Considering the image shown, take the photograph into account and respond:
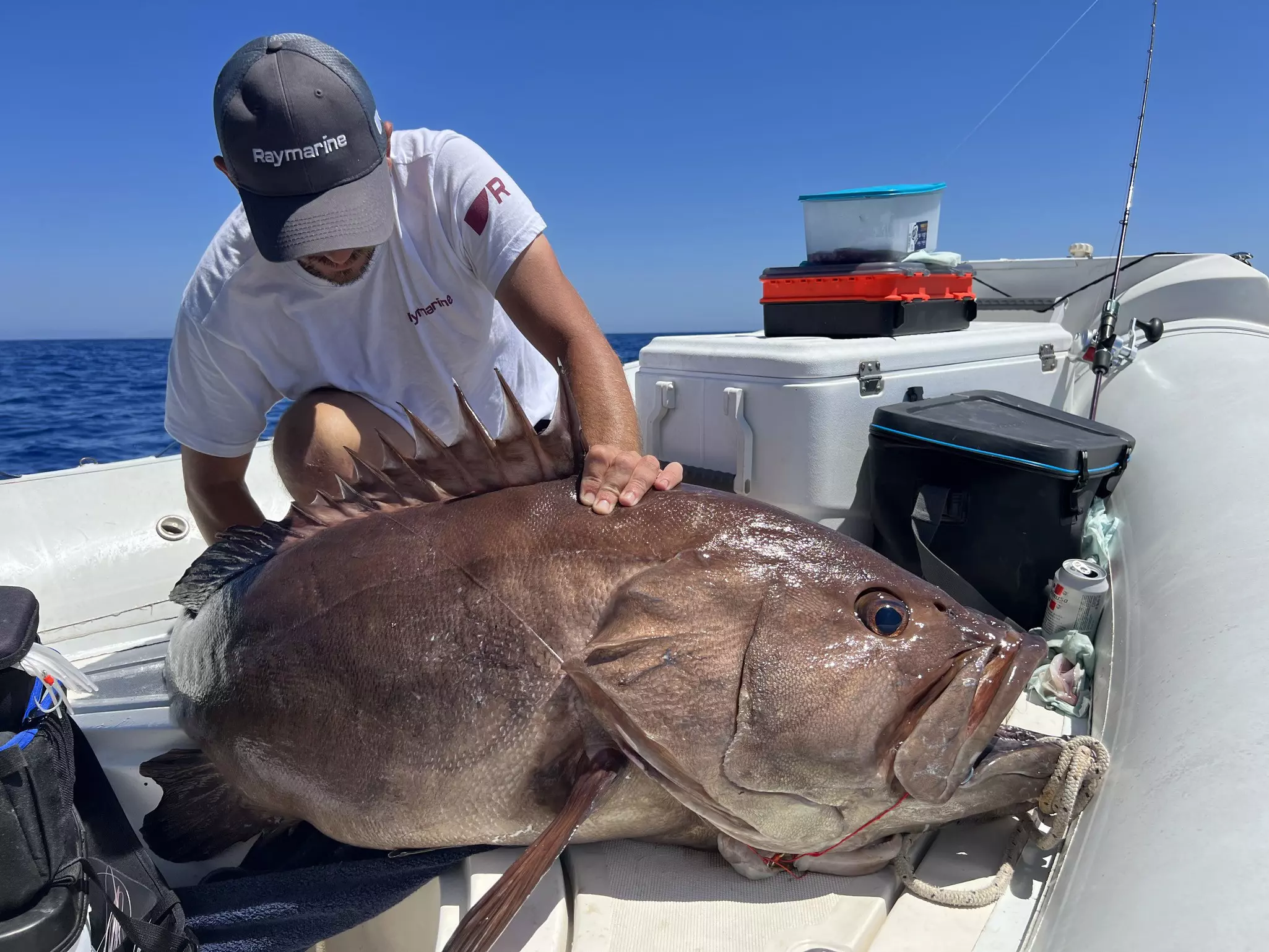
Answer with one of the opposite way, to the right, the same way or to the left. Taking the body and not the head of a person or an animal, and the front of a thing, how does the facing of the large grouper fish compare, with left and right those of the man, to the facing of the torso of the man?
to the left

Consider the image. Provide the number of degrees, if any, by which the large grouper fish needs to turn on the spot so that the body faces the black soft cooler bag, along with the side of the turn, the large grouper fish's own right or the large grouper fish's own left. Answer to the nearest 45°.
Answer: approximately 45° to the large grouper fish's own left

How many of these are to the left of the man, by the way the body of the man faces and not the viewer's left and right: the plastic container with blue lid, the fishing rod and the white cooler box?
3

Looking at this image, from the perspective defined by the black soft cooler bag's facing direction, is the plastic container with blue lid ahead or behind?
behind

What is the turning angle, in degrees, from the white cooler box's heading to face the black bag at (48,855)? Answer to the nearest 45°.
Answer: approximately 90° to its right

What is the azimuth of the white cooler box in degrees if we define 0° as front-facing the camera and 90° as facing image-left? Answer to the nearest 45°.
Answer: approximately 315°

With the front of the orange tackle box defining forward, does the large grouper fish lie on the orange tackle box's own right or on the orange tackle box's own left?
on the orange tackle box's own right

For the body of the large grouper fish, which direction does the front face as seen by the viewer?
to the viewer's right

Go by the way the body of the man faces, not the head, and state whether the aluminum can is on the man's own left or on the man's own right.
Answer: on the man's own left

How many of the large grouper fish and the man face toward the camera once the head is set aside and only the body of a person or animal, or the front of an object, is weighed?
1
